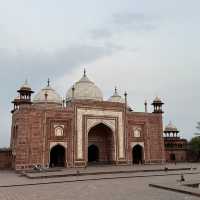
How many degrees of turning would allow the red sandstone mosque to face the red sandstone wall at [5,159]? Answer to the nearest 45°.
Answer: approximately 135° to its right

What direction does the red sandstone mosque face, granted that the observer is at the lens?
facing the viewer and to the right of the viewer
